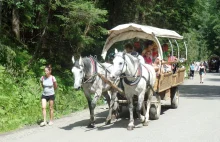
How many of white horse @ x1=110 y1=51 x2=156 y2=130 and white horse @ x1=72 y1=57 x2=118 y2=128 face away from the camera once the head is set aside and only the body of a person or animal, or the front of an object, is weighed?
0

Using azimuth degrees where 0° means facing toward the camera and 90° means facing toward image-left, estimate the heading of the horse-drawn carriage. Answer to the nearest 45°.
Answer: approximately 45°

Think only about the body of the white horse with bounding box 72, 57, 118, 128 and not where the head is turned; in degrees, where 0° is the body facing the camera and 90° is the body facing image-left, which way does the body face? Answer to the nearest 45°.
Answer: approximately 45°

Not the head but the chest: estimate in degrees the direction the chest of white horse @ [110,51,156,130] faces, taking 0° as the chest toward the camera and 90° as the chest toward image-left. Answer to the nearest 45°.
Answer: approximately 45°

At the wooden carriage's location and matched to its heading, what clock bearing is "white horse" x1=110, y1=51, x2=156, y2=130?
The white horse is roughly at 11 o'clock from the wooden carriage.

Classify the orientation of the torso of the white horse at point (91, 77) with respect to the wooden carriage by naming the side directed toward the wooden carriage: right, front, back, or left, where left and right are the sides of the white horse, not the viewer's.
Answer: back

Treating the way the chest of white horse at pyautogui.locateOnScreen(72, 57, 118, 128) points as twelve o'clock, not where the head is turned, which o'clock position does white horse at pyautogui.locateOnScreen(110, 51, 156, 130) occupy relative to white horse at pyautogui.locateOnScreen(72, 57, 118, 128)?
white horse at pyautogui.locateOnScreen(110, 51, 156, 130) is roughly at 8 o'clock from white horse at pyautogui.locateOnScreen(72, 57, 118, 128).
